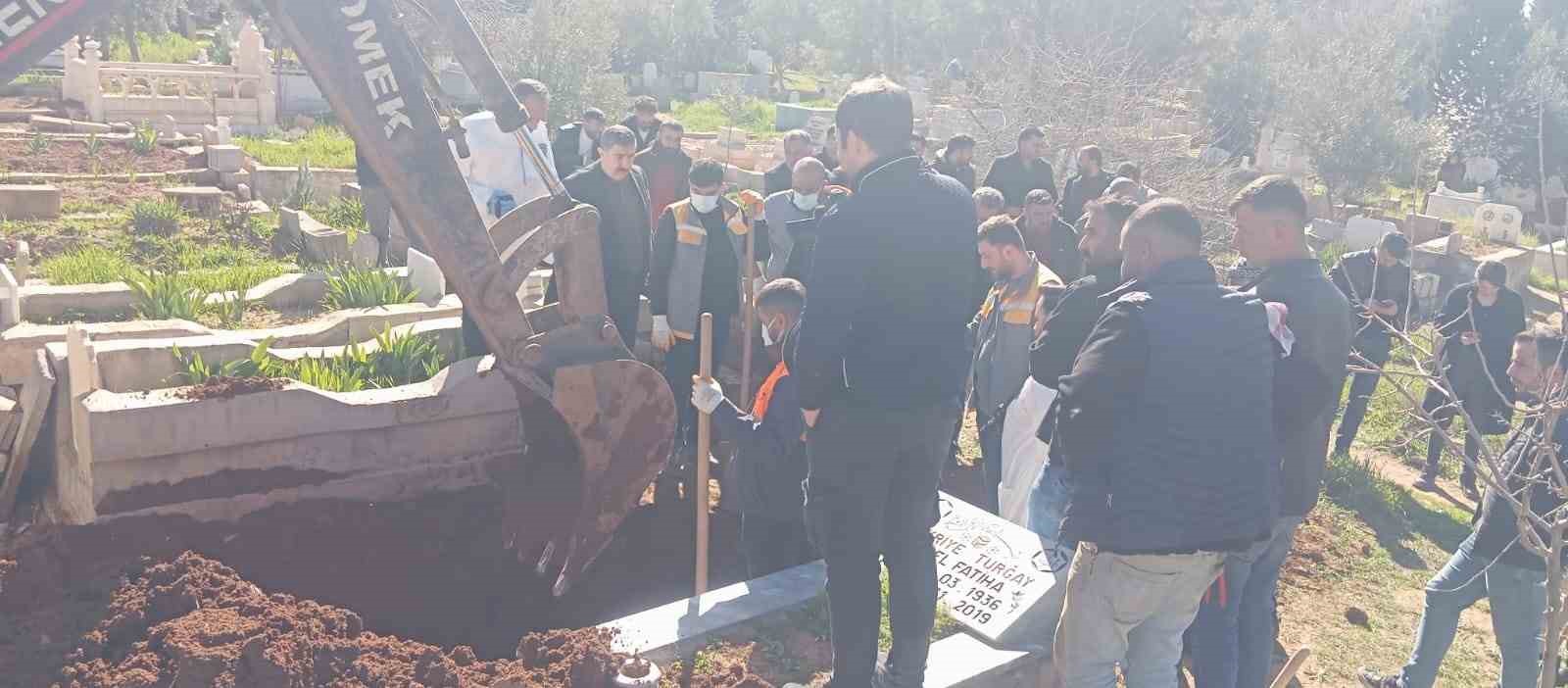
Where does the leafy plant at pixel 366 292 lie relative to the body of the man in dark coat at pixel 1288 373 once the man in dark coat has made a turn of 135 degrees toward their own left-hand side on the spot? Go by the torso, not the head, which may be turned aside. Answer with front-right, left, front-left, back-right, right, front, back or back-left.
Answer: back-right

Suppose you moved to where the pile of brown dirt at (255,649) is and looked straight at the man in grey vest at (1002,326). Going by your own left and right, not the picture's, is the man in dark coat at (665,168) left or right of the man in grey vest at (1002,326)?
left

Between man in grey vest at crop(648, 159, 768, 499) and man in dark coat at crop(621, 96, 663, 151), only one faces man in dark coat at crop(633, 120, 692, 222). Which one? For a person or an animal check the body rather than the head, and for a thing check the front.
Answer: man in dark coat at crop(621, 96, 663, 151)

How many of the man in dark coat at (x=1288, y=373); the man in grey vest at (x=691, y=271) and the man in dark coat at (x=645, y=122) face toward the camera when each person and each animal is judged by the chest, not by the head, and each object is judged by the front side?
2

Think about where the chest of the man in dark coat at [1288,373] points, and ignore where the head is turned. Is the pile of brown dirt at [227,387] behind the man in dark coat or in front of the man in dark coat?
in front

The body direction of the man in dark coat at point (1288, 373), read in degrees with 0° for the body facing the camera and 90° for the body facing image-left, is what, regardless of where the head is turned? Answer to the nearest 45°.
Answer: approximately 90°

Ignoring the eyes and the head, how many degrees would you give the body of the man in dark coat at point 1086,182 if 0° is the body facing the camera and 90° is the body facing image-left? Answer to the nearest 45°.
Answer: approximately 45°

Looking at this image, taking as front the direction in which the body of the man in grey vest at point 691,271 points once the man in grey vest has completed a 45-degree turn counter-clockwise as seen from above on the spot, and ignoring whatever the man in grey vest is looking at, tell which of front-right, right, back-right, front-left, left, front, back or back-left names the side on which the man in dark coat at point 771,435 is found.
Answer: front-right

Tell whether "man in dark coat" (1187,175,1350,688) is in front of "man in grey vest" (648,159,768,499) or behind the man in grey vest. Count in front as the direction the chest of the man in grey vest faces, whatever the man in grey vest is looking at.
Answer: in front

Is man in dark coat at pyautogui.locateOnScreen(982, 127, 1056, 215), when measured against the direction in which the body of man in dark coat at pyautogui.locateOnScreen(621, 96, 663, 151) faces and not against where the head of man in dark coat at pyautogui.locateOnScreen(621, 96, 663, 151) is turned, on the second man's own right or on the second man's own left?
on the second man's own left

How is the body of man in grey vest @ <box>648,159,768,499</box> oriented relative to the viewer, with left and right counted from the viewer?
facing the viewer
